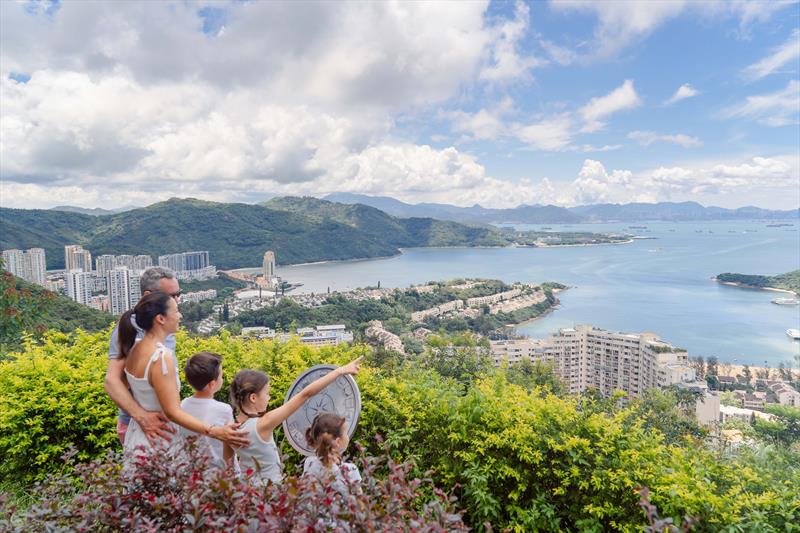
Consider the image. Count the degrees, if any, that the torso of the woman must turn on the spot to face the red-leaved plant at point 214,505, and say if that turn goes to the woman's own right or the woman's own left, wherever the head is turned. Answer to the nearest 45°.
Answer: approximately 135° to the woman's own right

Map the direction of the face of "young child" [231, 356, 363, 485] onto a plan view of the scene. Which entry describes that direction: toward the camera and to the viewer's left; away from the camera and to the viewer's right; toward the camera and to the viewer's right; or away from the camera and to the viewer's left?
away from the camera and to the viewer's right

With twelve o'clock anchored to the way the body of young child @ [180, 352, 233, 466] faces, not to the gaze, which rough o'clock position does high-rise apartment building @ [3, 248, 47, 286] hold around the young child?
The high-rise apartment building is roughly at 10 o'clock from the young child.

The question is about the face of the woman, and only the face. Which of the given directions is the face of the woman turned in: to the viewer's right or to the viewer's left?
to the viewer's right

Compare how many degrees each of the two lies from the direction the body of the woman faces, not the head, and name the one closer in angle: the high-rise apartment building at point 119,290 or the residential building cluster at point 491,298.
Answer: the residential building cluster

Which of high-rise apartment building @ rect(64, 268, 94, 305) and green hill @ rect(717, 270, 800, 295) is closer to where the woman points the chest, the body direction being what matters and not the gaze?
the green hill

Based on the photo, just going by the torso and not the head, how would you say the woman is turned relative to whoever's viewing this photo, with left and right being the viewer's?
facing away from the viewer and to the right of the viewer

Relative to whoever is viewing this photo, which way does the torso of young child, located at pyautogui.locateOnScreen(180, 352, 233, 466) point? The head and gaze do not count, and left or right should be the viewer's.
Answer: facing away from the viewer and to the right of the viewer

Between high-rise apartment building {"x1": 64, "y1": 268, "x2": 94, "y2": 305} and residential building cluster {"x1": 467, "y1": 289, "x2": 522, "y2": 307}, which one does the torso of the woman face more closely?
the residential building cluster
